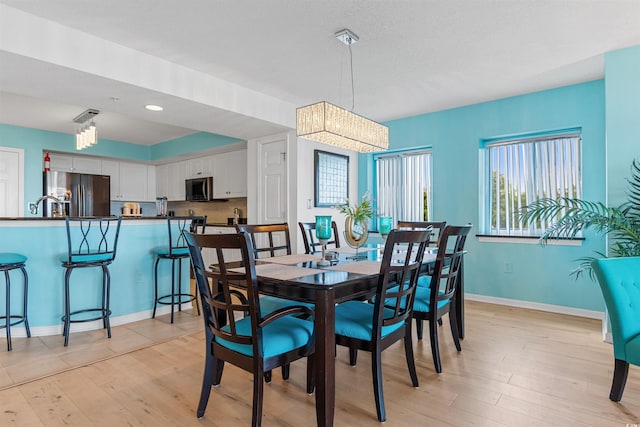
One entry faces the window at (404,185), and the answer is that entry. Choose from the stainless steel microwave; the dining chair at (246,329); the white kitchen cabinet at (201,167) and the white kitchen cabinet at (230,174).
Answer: the dining chair

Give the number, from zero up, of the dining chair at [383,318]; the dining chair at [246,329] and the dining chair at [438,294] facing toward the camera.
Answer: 0

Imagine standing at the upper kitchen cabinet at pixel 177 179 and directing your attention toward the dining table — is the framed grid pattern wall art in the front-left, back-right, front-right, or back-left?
front-left

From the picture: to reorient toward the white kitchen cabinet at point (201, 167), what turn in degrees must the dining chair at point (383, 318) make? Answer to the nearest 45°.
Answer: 0° — it already faces it

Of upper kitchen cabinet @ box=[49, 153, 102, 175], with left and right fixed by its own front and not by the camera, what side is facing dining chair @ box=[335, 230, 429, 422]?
front

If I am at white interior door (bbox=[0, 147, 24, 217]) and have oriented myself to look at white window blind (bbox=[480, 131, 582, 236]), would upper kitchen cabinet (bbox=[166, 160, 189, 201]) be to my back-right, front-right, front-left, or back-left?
front-left

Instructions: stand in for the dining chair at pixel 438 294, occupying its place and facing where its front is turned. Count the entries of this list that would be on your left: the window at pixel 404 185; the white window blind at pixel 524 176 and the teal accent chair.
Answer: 0

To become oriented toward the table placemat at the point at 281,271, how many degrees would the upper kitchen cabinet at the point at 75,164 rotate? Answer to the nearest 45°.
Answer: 0° — it already faces it

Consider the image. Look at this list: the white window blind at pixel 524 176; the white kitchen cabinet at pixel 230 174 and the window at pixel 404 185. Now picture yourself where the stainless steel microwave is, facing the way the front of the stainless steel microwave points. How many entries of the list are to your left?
3

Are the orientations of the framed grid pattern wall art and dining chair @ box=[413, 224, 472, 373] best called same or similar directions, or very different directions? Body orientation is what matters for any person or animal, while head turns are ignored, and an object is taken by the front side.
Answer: very different directions

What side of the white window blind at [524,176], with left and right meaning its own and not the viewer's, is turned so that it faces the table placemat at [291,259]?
front

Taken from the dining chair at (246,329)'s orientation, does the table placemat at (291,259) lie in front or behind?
in front

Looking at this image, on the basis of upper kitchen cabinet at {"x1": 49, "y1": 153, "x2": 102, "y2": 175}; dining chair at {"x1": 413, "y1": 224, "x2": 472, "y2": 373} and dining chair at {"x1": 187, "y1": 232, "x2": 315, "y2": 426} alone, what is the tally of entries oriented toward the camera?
1

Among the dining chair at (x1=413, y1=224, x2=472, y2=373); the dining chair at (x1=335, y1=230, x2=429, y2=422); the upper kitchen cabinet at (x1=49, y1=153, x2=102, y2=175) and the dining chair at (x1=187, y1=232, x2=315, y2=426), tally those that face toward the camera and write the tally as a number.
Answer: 1

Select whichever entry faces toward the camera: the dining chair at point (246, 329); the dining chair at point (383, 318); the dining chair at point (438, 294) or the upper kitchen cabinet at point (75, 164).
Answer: the upper kitchen cabinet

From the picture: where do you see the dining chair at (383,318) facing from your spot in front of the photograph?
facing away from the viewer and to the left of the viewer

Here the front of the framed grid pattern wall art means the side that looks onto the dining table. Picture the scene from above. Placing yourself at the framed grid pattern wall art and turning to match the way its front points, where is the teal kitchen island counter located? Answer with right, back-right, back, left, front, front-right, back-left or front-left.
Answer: right

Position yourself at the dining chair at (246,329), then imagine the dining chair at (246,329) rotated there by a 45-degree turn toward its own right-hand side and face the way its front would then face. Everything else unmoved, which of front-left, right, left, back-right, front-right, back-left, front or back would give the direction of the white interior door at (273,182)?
left

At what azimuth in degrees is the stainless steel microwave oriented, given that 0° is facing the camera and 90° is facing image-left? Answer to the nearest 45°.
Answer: approximately 45°
